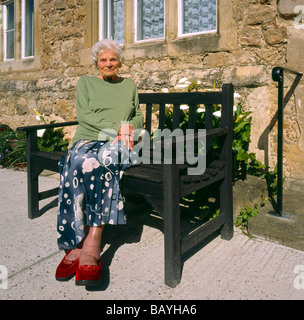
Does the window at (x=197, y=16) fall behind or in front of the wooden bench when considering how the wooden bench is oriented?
behind

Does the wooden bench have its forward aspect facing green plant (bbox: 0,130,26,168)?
no

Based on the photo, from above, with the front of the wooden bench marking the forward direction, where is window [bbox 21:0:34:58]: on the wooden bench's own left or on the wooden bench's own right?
on the wooden bench's own right

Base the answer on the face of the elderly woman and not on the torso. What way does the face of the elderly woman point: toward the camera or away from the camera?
toward the camera

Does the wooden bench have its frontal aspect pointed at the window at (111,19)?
no

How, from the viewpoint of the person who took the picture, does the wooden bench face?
facing the viewer and to the left of the viewer
